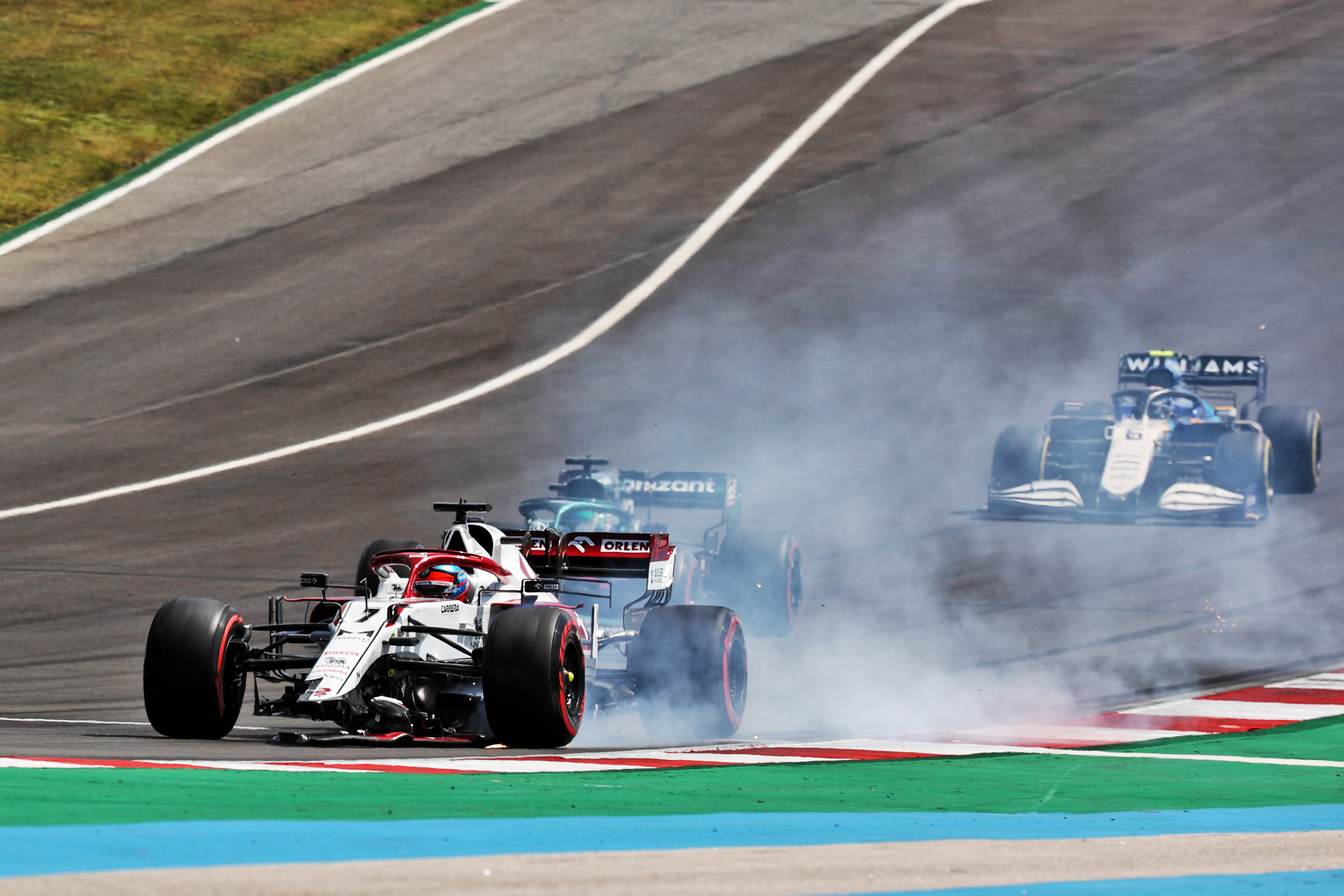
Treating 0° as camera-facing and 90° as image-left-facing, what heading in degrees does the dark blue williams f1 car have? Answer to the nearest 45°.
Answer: approximately 0°

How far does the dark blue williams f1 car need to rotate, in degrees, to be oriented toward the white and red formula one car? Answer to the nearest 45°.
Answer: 0° — it already faces it
